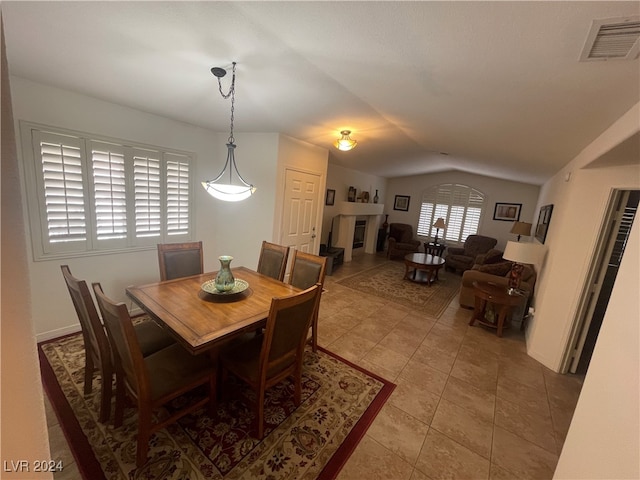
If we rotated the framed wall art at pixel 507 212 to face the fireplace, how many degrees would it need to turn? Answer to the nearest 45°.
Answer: approximately 45° to its right

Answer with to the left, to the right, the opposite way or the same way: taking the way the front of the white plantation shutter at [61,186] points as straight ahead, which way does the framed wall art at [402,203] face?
to the right

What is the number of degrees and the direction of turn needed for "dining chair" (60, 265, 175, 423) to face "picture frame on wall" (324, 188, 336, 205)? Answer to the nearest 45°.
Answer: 0° — it already faces it

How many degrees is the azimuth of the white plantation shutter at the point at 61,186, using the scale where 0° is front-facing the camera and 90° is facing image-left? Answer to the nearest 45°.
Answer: approximately 315°

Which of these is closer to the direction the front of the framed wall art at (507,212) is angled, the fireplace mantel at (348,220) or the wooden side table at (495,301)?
the wooden side table

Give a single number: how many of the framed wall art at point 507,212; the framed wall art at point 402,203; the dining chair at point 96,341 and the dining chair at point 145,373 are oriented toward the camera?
2

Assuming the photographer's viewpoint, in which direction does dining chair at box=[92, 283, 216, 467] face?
facing away from the viewer and to the right of the viewer
